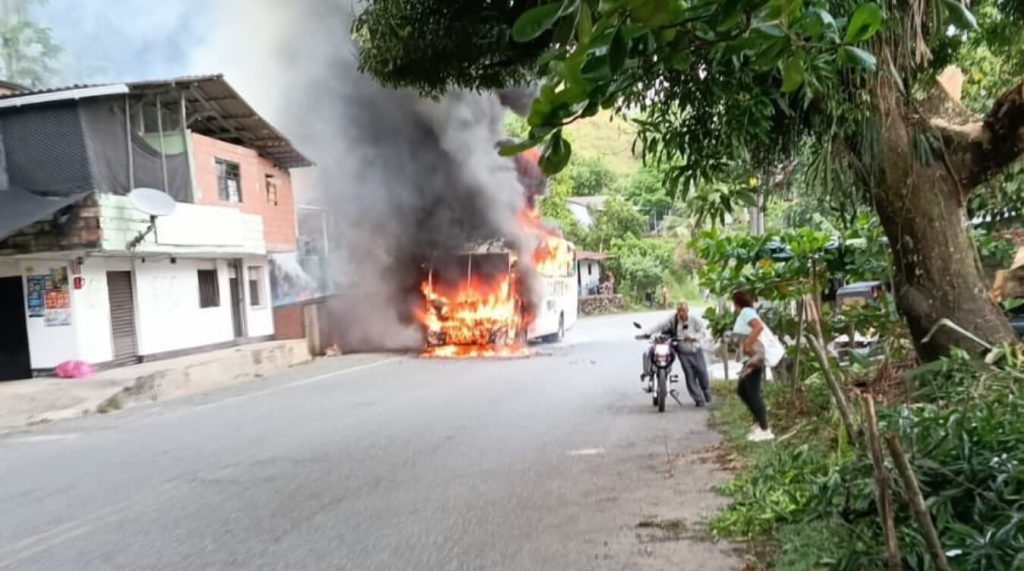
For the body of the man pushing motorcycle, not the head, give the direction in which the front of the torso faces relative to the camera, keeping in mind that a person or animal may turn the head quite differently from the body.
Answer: toward the camera

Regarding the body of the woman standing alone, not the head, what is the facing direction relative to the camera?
to the viewer's left

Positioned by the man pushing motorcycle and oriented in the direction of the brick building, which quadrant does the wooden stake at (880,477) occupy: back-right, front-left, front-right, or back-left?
back-left

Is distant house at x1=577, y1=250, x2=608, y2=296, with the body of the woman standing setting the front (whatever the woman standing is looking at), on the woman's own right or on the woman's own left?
on the woman's own right

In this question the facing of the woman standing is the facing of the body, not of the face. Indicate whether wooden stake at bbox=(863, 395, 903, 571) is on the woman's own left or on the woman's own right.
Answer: on the woman's own left

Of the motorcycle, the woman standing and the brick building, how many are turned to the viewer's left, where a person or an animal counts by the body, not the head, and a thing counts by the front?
1

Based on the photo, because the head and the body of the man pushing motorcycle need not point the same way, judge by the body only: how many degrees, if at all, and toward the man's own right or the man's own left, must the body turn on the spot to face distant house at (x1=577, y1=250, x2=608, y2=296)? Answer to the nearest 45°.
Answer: approximately 180°

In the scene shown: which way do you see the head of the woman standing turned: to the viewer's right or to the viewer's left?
to the viewer's left

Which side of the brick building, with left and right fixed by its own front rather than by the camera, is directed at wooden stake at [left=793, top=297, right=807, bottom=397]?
front

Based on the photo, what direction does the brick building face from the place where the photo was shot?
facing the viewer and to the right of the viewer

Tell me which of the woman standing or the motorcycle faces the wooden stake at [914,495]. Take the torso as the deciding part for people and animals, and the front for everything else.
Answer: the motorcycle

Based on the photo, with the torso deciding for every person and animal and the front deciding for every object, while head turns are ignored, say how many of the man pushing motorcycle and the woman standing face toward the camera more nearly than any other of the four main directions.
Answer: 1

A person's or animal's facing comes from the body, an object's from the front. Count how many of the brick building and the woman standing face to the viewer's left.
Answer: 1

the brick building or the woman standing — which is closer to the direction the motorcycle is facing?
the woman standing

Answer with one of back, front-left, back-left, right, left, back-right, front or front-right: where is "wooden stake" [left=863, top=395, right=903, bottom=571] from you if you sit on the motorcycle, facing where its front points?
front

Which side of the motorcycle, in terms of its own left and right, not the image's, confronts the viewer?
front
